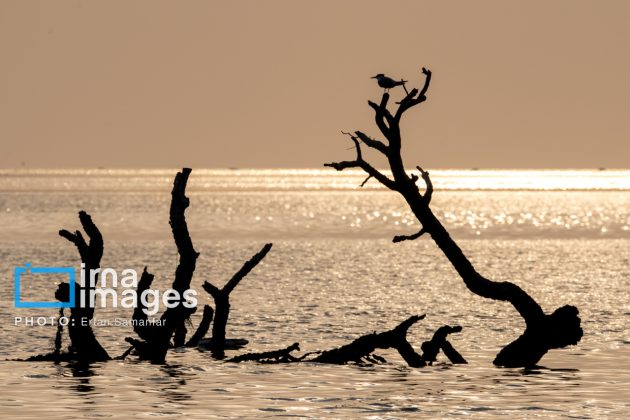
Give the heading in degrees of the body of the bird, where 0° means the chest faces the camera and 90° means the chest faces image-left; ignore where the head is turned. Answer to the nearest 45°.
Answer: approximately 90°

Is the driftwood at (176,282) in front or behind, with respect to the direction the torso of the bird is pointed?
in front

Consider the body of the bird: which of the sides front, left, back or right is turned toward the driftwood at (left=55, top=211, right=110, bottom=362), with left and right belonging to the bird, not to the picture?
front
